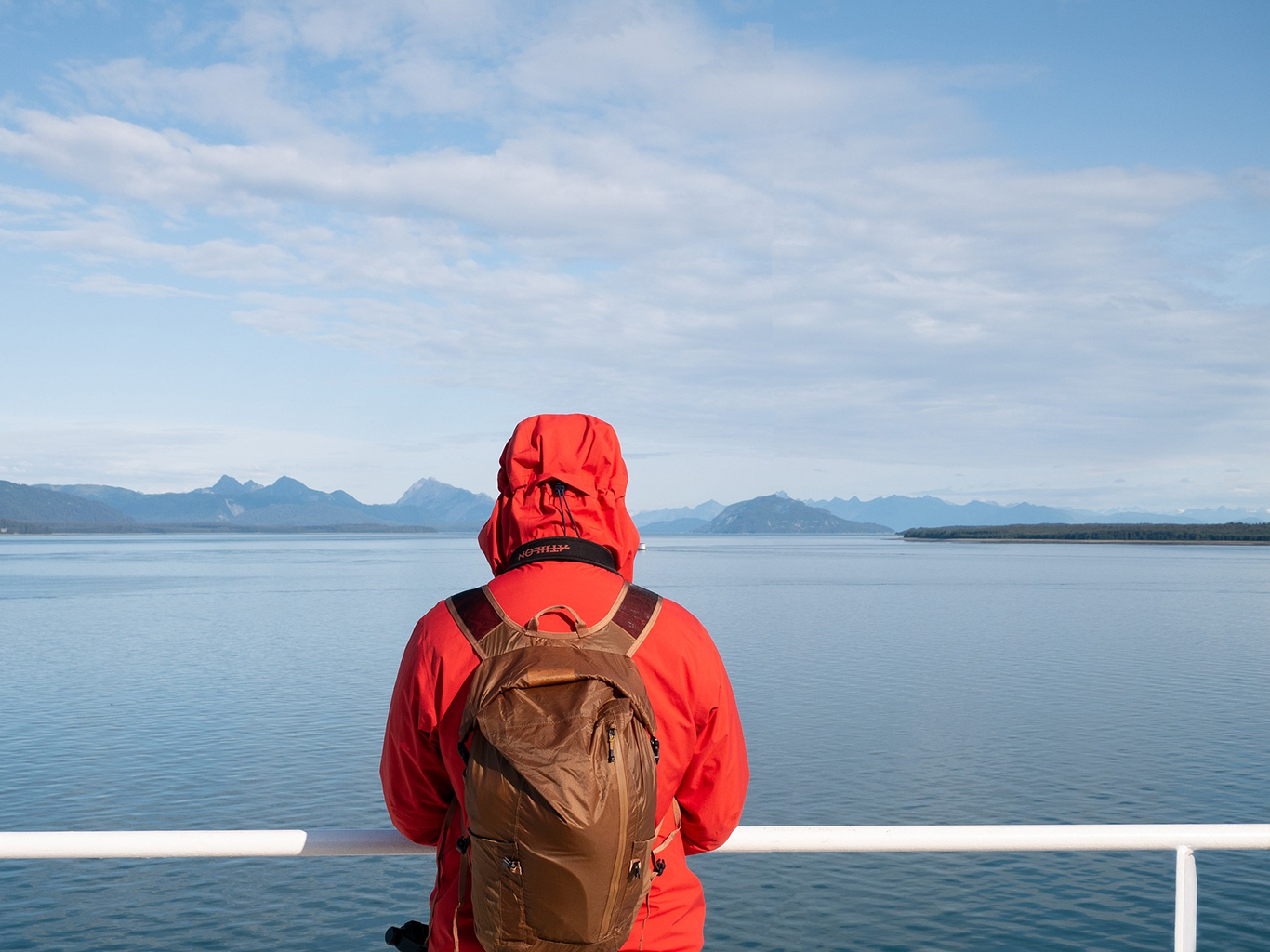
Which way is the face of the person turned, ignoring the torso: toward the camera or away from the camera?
away from the camera

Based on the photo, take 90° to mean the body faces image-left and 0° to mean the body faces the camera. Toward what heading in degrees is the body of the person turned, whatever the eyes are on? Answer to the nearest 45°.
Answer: approximately 180°
